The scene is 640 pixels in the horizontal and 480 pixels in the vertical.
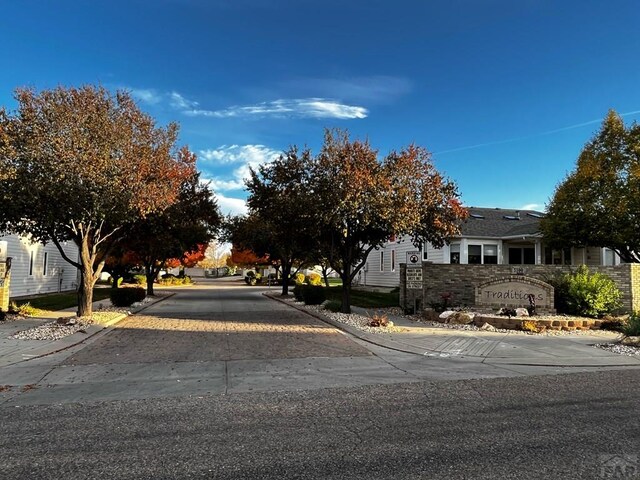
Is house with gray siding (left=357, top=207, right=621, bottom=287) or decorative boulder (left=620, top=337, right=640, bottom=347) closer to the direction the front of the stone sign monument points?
the decorative boulder

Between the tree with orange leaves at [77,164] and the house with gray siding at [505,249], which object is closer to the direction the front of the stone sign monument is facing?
the tree with orange leaves

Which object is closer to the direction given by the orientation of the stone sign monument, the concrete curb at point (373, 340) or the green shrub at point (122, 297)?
the concrete curb

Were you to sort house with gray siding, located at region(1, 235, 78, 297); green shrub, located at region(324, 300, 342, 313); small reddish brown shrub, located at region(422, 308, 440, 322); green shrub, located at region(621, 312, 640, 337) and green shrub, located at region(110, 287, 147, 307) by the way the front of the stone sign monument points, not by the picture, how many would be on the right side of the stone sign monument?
4

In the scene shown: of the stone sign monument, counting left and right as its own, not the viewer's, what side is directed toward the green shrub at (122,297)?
right

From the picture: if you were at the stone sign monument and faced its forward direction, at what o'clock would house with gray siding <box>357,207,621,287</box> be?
The house with gray siding is roughly at 6 o'clock from the stone sign monument.

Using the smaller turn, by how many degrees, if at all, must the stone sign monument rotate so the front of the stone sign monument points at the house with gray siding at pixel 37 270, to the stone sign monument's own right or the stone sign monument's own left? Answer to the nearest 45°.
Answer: approximately 90° to the stone sign monument's own right

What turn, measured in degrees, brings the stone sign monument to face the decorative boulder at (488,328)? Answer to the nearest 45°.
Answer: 0° — it already faces it

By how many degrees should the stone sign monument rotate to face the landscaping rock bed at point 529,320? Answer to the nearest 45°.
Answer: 0° — it already faces it

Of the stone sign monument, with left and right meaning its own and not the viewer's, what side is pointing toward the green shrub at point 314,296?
right

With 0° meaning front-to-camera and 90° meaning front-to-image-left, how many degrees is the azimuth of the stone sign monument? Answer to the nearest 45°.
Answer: approximately 0°
